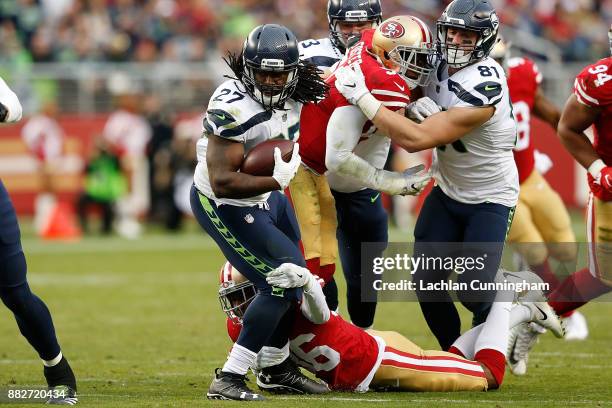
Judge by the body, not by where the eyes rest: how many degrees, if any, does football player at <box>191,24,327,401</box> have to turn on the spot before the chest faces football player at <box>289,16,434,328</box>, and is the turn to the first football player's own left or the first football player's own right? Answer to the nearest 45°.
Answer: approximately 90° to the first football player's own left

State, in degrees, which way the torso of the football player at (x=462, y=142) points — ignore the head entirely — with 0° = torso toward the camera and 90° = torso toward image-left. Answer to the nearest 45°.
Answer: approximately 45°

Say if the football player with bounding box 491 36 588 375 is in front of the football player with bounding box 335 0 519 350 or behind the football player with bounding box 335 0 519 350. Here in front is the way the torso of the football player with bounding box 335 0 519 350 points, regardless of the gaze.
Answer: behind
